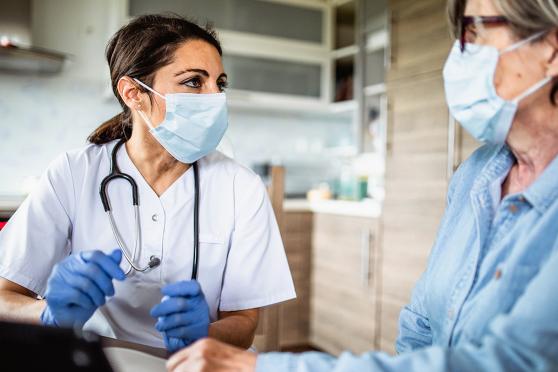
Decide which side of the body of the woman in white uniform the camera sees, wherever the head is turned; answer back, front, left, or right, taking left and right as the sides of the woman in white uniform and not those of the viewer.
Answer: front

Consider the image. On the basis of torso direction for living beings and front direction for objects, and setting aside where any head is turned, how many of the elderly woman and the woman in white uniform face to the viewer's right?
0

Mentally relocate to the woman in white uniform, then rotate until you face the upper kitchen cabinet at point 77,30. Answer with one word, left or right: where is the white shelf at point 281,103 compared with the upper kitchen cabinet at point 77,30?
right

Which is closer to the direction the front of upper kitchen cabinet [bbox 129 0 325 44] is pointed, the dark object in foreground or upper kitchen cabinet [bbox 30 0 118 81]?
the dark object in foreground

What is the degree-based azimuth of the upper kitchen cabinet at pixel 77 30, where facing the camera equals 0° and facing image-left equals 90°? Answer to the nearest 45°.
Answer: approximately 315°

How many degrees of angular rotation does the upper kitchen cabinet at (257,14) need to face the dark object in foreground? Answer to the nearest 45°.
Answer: approximately 45° to its right

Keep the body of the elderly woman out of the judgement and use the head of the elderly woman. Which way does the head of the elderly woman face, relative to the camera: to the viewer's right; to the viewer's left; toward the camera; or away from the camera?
to the viewer's left

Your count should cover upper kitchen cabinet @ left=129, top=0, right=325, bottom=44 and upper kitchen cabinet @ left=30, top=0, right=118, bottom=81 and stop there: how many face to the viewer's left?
0

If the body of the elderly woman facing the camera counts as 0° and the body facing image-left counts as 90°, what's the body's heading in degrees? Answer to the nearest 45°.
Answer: approximately 45°

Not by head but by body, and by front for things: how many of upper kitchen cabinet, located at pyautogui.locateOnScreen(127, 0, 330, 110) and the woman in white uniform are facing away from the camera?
0

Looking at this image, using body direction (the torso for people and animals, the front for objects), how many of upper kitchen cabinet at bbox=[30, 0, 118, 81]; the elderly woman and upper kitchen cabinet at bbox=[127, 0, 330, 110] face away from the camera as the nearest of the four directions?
0

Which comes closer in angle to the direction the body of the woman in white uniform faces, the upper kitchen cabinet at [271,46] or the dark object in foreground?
the dark object in foreground

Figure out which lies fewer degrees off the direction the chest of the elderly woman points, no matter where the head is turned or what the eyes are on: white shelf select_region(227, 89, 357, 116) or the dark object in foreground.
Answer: the dark object in foreground
